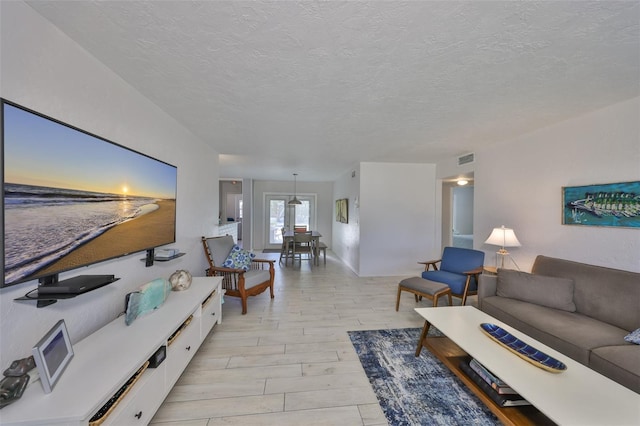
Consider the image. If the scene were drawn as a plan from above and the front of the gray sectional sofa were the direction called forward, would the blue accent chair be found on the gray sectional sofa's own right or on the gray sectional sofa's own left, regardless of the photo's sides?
on the gray sectional sofa's own right

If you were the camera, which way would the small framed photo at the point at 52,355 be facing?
facing the viewer and to the right of the viewer

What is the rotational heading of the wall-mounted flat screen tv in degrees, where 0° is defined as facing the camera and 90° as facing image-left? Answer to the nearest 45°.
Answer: approximately 315°

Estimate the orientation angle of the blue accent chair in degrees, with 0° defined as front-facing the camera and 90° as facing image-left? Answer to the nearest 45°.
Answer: approximately 45°

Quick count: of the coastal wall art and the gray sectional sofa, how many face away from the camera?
0

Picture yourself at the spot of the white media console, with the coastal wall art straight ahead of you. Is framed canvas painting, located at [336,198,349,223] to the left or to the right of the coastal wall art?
left

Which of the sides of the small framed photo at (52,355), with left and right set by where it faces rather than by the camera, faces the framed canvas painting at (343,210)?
left

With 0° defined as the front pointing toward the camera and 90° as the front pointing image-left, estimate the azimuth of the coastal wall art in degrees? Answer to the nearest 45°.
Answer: approximately 45°

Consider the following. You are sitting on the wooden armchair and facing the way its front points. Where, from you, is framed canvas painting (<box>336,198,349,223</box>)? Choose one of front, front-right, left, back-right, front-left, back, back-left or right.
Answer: left

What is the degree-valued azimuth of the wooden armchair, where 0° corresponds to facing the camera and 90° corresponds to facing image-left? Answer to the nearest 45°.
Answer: approximately 315°

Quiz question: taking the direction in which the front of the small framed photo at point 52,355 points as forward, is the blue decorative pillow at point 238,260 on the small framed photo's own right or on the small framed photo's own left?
on the small framed photo's own left

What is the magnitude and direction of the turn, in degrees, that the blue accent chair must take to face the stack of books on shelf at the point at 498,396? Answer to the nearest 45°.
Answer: approximately 45° to its left

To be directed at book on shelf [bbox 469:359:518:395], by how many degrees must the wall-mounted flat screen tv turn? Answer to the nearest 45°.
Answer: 0° — it already faces it
